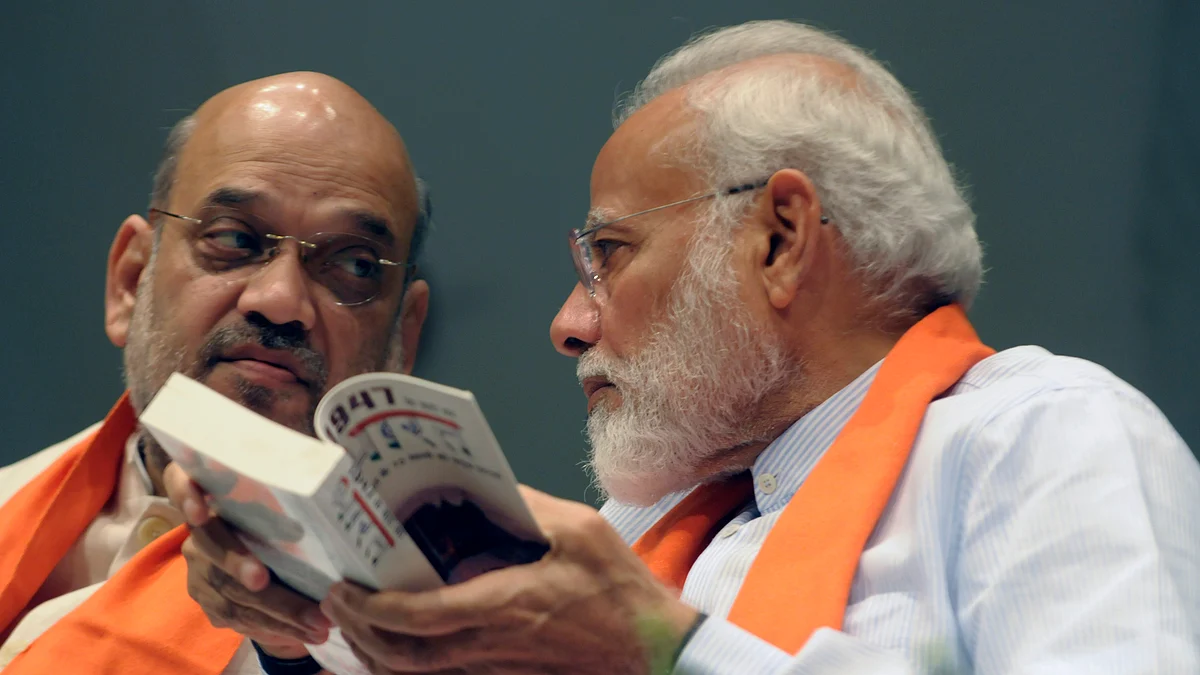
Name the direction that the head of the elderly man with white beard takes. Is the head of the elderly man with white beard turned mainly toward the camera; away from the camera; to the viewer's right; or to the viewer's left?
to the viewer's left
